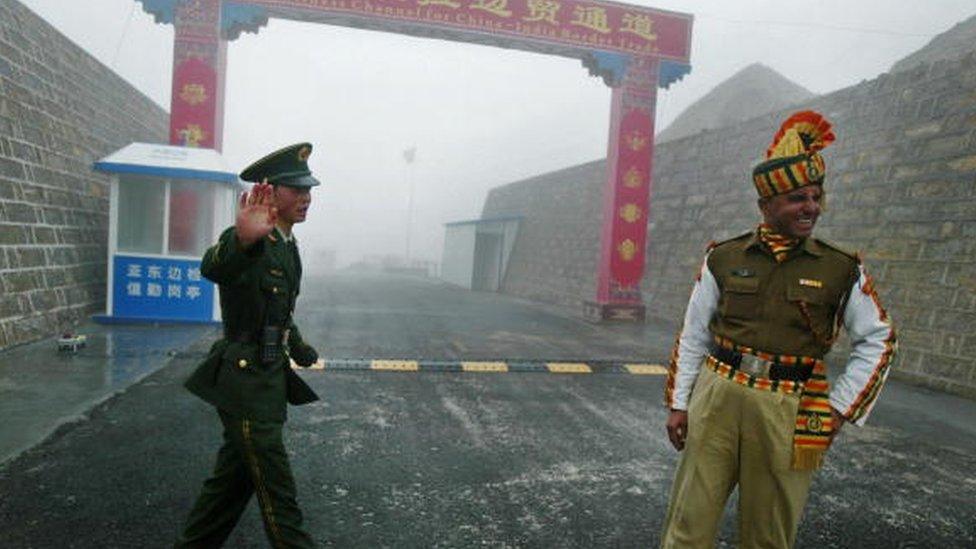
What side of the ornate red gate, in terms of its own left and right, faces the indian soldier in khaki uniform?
front

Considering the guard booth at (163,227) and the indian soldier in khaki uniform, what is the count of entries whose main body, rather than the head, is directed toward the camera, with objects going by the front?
2

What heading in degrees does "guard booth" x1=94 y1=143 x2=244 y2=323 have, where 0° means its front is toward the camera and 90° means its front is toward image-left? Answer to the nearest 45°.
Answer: approximately 0°

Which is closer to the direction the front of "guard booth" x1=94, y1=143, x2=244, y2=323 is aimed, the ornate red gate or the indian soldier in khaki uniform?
the indian soldier in khaki uniform

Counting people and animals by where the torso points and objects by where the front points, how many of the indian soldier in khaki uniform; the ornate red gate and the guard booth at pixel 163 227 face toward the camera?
3

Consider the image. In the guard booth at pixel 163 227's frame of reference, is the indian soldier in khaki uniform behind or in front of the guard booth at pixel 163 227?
in front

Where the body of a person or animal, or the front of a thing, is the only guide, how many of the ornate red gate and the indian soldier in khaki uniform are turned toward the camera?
2

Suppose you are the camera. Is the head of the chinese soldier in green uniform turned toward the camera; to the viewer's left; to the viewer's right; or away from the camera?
to the viewer's right

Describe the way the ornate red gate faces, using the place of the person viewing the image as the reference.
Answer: facing the viewer
